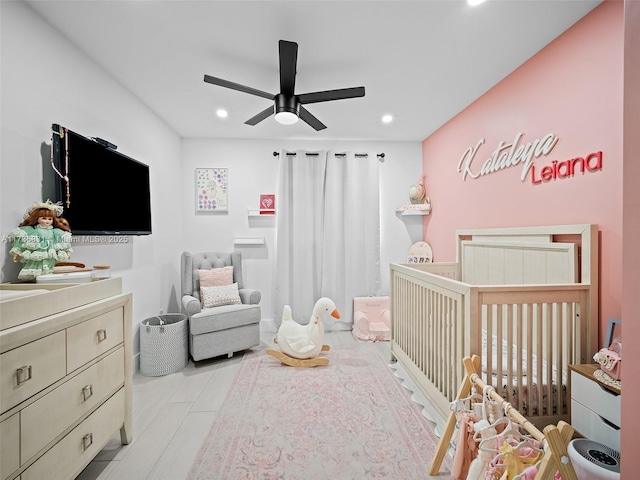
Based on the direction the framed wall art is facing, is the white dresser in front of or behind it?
in front

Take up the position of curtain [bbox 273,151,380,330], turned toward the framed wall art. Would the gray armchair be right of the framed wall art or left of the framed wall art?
left

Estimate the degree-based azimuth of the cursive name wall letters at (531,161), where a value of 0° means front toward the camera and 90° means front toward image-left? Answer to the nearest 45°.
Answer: approximately 45°

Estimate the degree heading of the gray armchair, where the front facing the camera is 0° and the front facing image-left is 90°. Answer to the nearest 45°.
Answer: approximately 315°

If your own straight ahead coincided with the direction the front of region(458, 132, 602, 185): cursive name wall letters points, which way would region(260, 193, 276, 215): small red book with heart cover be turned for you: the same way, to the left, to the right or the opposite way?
to the left

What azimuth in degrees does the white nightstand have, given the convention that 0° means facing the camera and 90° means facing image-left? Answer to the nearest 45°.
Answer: approximately 45°

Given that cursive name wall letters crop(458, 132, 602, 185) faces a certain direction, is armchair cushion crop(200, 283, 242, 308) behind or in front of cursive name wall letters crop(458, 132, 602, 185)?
in front

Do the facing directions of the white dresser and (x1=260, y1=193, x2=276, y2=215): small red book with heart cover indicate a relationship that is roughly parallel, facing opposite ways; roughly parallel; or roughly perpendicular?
roughly perpendicular

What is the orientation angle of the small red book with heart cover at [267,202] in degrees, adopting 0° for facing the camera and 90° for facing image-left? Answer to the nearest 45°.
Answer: approximately 0°

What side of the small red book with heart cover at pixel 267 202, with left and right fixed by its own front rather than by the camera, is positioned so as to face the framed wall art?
right

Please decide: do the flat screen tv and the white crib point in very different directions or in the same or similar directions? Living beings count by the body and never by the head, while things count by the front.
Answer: very different directions
